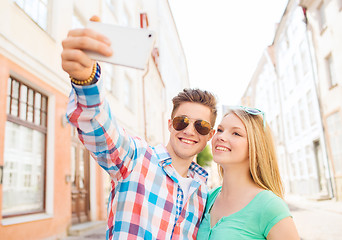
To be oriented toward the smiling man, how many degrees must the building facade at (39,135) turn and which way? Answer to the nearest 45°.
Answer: approximately 45° to its right

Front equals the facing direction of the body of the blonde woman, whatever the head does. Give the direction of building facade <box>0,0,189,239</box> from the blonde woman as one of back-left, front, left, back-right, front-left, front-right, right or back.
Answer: right

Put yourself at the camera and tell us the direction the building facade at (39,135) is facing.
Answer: facing the viewer and to the right of the viewer

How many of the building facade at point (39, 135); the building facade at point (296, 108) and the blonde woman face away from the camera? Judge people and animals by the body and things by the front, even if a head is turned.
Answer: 0

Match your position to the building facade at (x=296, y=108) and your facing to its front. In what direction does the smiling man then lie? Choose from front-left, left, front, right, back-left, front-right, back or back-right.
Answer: front-left

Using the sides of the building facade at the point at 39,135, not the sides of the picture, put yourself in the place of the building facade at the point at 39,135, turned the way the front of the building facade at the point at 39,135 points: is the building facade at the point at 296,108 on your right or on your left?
on your left

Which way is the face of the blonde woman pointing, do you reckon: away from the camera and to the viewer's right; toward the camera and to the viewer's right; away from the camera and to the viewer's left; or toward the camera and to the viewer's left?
toward the camera and to the viewer's left

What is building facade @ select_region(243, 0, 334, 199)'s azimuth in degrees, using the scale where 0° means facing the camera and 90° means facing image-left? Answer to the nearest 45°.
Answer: approximately 45°

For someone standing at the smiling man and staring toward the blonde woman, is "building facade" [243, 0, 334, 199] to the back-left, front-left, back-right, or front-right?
front-left

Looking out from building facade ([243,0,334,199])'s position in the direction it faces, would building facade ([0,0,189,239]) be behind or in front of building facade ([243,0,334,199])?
in front

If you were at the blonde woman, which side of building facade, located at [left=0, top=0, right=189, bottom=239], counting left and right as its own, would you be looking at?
front

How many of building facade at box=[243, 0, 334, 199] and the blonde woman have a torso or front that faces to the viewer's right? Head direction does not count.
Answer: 0
